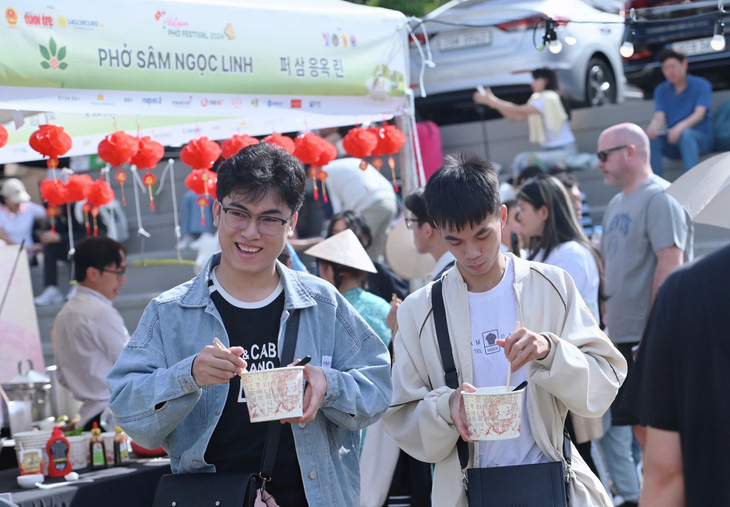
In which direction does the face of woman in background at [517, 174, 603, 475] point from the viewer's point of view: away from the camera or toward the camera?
toward the camera

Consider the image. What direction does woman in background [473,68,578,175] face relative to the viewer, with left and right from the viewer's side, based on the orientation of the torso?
facing to the left of the viewer

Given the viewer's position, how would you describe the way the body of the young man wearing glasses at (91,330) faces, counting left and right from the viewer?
facing away from the viewer and to the right of the viewer

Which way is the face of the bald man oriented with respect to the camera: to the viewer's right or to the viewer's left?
to the viewer's left

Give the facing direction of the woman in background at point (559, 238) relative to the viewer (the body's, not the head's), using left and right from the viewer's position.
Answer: facing to the left of the viewer

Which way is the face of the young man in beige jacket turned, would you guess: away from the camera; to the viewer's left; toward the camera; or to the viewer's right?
toward the camera

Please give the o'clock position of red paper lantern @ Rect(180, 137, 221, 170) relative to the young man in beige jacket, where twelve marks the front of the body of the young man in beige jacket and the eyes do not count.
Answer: The red paper lantern is roughly at 5 o'clock from the young man in beige jacket.

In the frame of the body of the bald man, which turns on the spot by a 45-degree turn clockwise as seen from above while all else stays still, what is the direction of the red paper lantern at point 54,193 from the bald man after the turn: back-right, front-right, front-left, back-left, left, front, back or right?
front

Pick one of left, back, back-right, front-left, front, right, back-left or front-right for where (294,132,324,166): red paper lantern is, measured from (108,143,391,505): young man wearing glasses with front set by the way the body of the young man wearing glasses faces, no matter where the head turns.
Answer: back

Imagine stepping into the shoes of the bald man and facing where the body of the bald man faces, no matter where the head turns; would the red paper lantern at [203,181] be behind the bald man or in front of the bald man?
in front

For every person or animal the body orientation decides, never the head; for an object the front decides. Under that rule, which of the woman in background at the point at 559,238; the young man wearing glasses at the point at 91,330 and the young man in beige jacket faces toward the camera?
the young man in beige jacket

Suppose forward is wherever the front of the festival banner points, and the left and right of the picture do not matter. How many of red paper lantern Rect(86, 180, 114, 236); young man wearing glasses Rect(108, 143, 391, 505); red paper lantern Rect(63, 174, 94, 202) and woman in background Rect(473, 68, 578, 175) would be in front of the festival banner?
1

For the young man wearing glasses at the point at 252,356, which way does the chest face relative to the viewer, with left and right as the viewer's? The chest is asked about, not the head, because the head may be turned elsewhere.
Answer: facing the viewer

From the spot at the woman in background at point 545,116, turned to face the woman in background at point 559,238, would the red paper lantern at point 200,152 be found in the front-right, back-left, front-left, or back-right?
front-right

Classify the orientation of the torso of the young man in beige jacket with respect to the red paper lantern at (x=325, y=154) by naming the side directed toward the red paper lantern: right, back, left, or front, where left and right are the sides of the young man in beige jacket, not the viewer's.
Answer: back
